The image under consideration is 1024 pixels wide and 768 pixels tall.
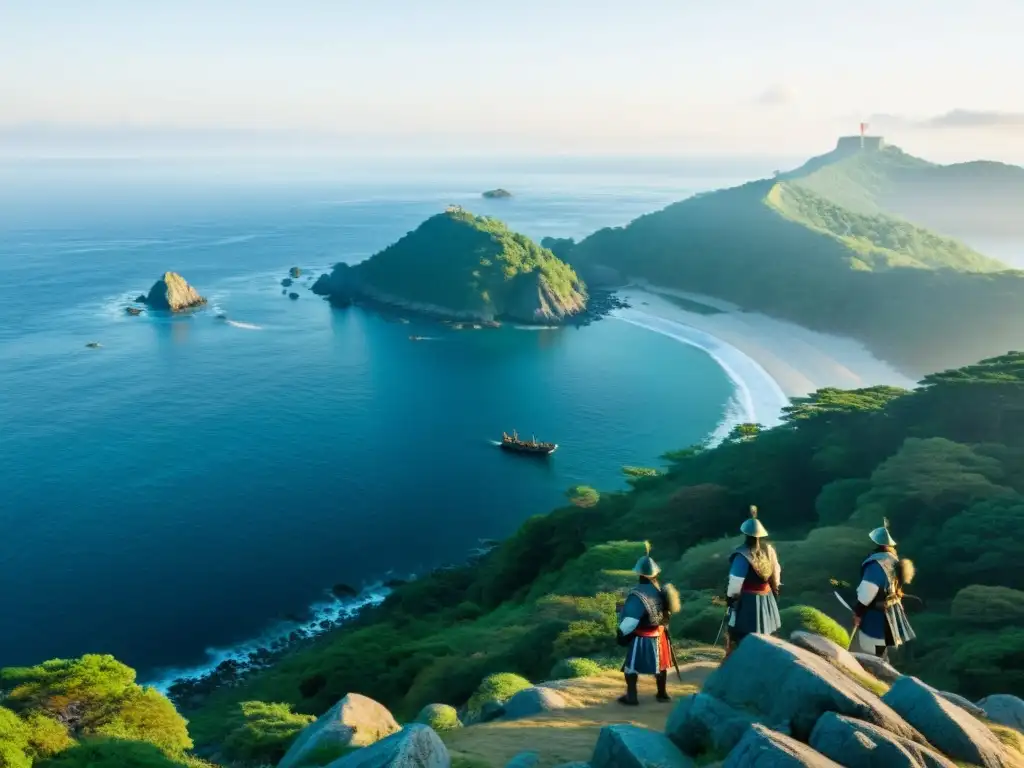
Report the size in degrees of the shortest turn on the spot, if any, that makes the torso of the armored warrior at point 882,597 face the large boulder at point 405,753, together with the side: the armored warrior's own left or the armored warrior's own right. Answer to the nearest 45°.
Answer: approximately 90° to the armored warrior's own left

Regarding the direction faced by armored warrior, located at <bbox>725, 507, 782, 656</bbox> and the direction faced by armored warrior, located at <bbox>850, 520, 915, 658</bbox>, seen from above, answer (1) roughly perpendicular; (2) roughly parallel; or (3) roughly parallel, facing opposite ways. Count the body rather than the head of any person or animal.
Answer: roughly parallel

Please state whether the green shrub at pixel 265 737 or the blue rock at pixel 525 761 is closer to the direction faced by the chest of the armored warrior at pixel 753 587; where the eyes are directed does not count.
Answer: the green shrub

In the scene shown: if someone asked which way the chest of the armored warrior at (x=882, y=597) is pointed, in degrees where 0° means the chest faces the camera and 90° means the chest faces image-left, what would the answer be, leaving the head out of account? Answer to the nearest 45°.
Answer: approximately 135°

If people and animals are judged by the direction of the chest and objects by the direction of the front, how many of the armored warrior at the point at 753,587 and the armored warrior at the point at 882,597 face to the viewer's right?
0

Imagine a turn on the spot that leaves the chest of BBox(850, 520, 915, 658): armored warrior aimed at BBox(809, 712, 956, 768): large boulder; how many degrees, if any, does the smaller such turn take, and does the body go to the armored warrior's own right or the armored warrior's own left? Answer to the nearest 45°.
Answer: approximately 135° to the armored warrior's own left

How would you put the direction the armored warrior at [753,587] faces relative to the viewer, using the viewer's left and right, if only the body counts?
facing away from the viewer and to the left of the viewer

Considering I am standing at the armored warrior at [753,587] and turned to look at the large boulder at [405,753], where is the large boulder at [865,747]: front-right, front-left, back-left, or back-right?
front-left

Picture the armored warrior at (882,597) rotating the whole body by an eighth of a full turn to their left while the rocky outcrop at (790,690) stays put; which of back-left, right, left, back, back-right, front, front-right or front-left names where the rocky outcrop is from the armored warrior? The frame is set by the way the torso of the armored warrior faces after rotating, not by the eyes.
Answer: left
